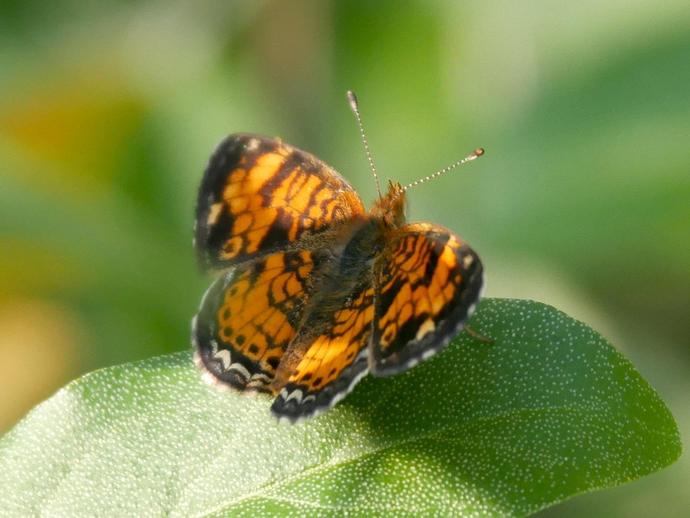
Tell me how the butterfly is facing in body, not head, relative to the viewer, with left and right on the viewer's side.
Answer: facing away from the viewer and to the right of the viewer
